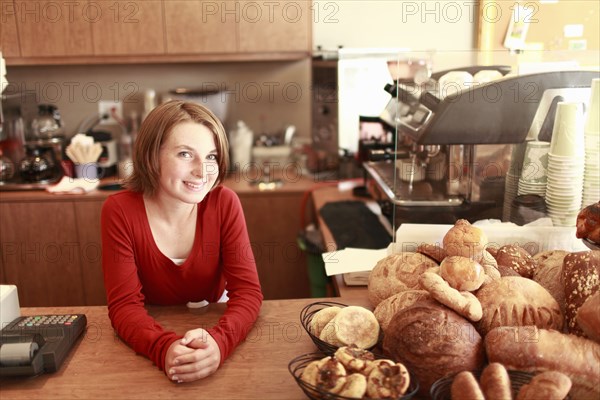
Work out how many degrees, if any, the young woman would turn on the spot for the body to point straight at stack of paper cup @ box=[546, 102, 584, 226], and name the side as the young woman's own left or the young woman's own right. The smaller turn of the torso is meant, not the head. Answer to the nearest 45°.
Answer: approximately 90° to the young woman's own left

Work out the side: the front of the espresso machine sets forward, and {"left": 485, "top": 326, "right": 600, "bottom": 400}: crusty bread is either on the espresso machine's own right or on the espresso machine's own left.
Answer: on the espresso machine's own left

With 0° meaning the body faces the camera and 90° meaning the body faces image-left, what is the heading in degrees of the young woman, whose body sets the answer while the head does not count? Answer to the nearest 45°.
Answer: approximately 0°

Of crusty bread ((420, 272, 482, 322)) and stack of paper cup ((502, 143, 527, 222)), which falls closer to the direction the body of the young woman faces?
the crusty bread

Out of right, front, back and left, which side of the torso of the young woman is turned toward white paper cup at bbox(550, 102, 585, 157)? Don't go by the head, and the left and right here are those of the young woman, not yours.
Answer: left

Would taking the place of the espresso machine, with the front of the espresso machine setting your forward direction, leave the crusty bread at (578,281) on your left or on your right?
on your left

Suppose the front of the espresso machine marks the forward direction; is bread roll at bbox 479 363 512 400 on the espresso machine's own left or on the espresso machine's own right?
on the espresso machine's own left
